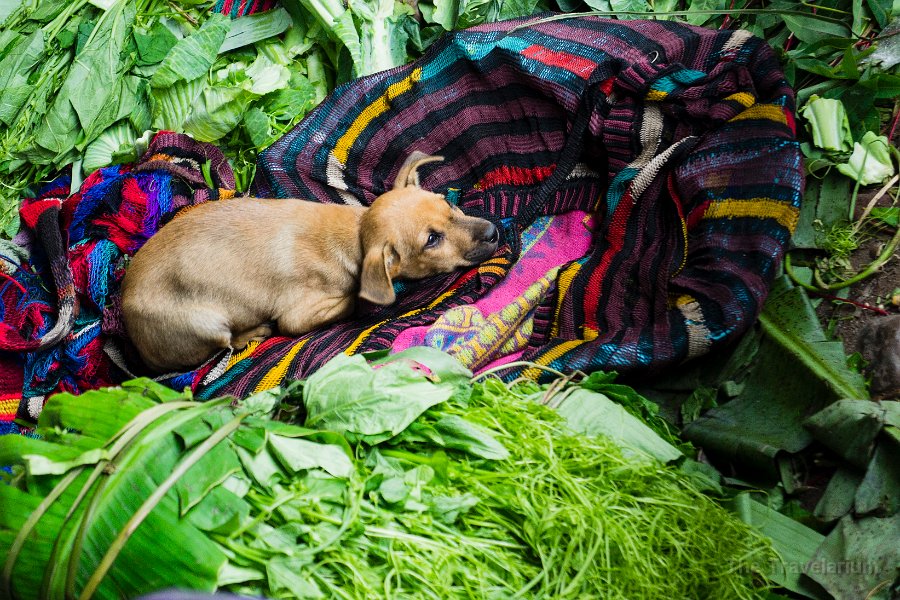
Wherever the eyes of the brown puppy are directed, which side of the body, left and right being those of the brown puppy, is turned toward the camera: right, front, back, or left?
right

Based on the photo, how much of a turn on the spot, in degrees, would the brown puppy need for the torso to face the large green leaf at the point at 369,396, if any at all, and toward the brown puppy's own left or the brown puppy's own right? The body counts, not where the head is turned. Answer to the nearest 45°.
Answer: approximately 90° to the brown puppy's own right

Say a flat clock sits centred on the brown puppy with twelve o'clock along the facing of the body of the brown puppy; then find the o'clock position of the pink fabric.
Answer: The pink fabric is roughly at 12 o'clock from the brown puppy.

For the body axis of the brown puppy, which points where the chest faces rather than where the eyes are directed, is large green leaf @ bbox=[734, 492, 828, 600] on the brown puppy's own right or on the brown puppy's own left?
on the brown puppy's own right

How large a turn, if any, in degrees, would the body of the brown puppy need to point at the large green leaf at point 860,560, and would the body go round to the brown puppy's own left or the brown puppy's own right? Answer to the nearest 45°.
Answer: approximately 45° to the brown puppy's own right

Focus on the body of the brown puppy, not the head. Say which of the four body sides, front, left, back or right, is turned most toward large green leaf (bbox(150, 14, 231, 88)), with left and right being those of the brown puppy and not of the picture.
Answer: left

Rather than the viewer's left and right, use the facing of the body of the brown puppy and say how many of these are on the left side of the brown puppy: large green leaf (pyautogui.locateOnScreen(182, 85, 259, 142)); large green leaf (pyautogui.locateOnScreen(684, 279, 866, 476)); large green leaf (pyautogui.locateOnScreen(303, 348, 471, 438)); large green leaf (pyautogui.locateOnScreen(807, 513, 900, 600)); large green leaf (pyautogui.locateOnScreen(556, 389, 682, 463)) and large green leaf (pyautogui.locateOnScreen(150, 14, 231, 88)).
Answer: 2

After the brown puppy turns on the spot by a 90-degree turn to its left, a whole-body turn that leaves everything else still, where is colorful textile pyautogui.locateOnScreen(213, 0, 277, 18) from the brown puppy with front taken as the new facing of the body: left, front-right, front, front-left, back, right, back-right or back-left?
front

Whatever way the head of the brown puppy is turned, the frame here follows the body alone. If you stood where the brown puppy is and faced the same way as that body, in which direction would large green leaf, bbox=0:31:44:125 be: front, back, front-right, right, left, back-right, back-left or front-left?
back-left

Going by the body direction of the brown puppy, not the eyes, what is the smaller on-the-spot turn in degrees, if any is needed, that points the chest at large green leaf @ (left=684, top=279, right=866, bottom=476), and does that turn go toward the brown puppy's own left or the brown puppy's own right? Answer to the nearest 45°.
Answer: approximately 45° to the brown puppy's own right

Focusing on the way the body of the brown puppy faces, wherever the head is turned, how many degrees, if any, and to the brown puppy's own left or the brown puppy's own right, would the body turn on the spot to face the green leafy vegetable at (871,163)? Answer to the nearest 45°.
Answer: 0° — it already faces it

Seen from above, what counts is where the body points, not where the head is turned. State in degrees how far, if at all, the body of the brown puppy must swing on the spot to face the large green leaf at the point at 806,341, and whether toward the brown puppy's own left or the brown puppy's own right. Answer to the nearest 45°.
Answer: approximately 45° to the brown puppy's own right

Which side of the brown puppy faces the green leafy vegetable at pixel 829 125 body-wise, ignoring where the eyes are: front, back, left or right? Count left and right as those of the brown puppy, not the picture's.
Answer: front

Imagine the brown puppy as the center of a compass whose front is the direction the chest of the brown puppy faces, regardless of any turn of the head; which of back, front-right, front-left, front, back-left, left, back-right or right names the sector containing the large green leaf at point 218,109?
left
